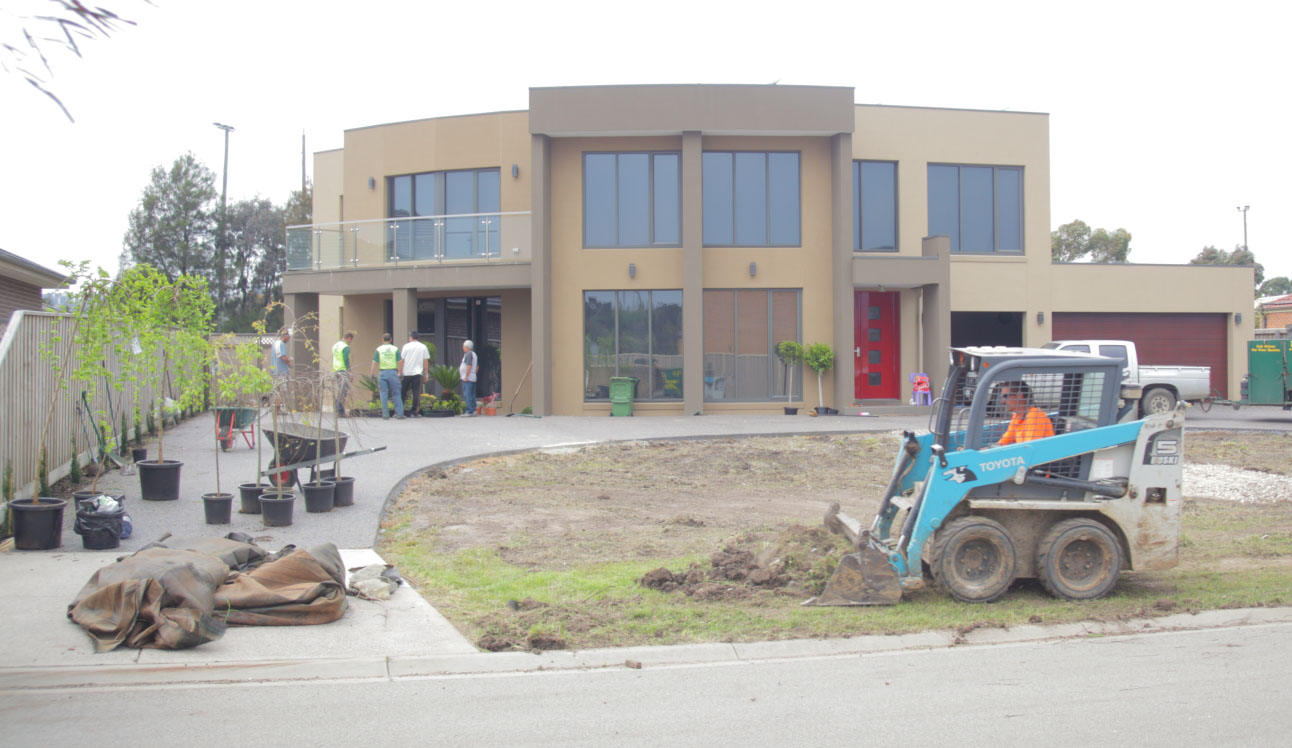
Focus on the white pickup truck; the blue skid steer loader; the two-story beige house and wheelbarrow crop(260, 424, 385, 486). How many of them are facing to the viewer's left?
3

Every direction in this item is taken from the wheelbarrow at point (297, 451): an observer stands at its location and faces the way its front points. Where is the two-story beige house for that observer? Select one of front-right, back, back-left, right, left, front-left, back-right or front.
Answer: back-right

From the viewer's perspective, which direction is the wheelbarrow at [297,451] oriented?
to the viewer's left

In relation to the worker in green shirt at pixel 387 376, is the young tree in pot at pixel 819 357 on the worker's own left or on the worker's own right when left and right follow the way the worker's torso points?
on the worker's own right

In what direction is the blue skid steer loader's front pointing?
to the viewer's left

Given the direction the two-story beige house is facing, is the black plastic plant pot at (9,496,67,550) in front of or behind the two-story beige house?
in front

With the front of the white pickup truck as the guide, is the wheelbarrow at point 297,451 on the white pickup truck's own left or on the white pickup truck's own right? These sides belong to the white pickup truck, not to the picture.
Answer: on the white pickup truck's own left

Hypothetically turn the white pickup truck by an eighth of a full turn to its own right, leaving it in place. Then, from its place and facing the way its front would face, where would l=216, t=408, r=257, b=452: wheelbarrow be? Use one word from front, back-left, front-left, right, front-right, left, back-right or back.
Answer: left

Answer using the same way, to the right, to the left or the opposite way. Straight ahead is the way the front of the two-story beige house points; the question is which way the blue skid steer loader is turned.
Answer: to the right

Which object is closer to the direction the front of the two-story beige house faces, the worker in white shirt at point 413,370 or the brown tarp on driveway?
the brown tarp on driveway

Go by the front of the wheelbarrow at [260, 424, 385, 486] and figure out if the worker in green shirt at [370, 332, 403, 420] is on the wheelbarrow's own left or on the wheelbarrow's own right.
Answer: on the wheelbarrow's own right

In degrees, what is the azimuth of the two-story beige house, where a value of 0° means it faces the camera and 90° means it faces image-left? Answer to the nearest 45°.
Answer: approximately 0°

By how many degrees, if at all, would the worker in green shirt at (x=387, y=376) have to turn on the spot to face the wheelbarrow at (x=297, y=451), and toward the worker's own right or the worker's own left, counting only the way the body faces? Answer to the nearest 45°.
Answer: approximately 180°

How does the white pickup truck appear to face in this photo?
to the viewer's left

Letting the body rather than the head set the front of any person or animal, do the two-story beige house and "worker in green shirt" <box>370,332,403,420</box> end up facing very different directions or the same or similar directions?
very different directions

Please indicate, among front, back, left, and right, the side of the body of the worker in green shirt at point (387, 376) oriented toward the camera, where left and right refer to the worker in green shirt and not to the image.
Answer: back

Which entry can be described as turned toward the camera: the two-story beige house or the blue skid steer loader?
the two-story beige house

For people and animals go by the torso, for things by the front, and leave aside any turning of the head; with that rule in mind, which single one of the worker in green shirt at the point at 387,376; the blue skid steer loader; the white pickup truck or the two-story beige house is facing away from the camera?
the worker in green shirt
